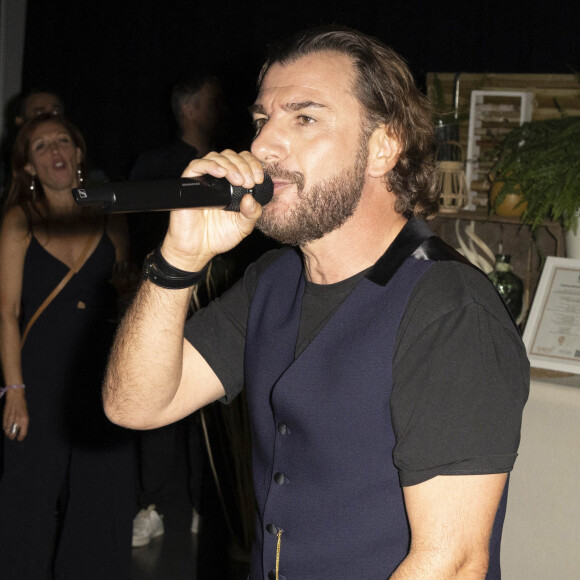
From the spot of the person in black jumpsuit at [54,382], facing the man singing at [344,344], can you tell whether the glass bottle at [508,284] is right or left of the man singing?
left

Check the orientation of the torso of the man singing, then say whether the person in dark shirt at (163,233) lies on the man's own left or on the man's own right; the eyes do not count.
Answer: on the man's own right

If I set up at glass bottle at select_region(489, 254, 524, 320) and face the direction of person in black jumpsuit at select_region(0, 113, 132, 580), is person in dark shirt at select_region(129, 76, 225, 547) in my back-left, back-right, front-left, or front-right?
front-right

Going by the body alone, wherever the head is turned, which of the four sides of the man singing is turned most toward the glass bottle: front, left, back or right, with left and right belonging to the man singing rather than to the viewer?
back

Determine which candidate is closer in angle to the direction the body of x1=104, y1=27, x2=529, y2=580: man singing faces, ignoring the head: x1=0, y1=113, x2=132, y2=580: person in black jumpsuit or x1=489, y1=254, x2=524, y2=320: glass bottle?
the person in black jumpsuit

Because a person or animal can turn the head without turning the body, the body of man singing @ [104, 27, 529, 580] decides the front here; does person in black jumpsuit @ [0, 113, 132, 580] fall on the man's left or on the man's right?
on the man's right

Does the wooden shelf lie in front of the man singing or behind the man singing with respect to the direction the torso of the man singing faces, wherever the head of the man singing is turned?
behind

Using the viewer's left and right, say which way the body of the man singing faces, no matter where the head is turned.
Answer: facing the viewer and to the left of the viewer

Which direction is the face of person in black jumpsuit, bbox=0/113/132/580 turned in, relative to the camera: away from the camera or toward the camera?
toward the camera

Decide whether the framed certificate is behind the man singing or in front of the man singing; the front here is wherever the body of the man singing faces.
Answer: behind

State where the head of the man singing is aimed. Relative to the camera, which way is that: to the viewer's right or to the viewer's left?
to the viewer's left
